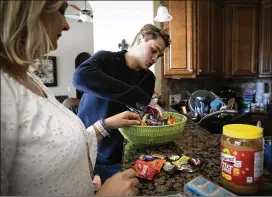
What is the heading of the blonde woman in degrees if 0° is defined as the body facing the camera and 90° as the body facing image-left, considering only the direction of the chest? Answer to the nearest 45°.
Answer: approximately 270°

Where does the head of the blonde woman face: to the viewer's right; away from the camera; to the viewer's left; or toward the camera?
to the viewer's right
